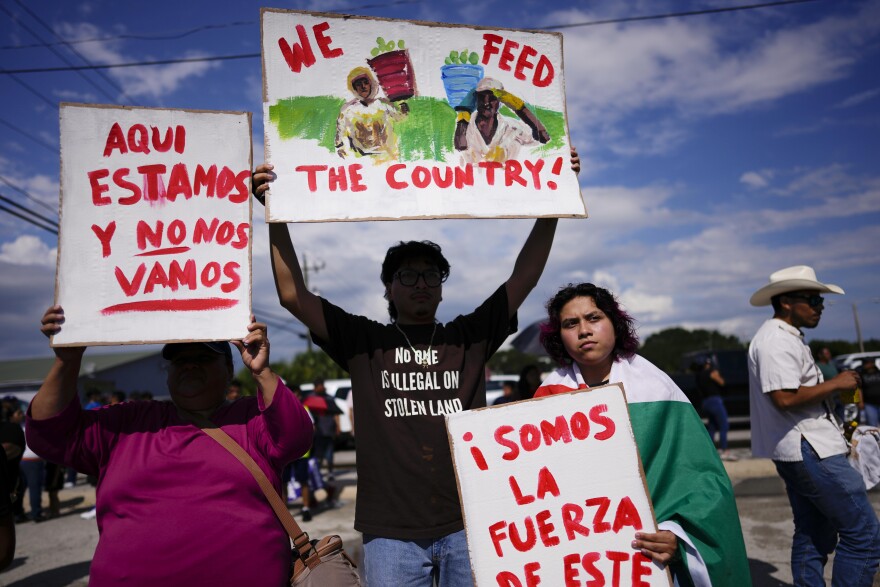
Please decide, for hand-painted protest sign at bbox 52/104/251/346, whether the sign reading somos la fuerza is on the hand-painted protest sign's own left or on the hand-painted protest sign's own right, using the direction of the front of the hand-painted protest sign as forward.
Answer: on the hand-painted protest sign's own left

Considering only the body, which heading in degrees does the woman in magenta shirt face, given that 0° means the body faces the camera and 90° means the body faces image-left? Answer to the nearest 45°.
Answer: approximately 0°

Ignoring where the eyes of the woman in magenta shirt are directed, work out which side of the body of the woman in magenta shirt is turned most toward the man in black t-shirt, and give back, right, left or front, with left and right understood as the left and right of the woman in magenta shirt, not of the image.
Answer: left

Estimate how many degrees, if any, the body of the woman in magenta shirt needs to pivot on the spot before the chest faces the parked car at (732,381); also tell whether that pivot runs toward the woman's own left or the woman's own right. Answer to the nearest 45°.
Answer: approximately 135° to the woman's own left

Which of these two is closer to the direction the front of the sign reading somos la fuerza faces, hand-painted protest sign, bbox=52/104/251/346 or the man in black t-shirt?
the hand-painted protest sign
